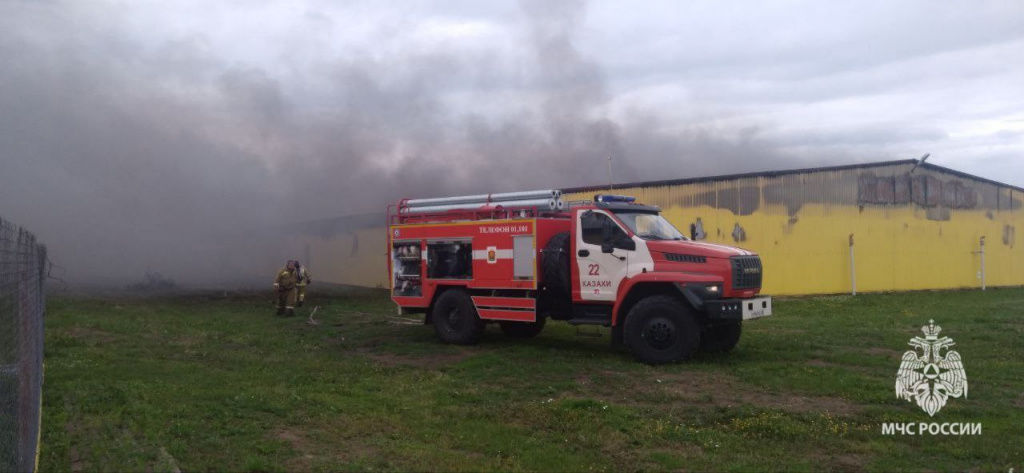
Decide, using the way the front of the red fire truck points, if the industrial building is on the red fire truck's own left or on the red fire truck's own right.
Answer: on the red fire truck's own left

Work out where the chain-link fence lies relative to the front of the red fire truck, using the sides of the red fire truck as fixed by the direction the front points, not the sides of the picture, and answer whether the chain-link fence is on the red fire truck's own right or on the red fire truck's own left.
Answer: on the red fire truck's own right

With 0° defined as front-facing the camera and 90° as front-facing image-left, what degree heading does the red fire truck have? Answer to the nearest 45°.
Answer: approximately 315°

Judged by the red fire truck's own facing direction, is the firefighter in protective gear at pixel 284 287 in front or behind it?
behind

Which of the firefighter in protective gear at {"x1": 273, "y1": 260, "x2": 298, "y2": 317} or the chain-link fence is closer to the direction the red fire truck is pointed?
the chain-link fence
